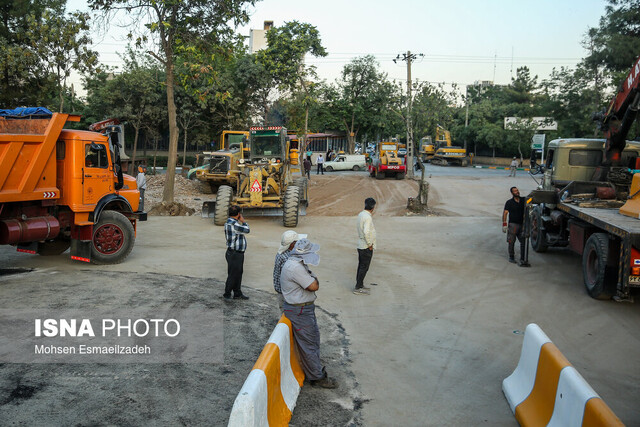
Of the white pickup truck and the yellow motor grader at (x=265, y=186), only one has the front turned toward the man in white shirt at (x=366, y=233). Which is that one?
the yellow motor grader

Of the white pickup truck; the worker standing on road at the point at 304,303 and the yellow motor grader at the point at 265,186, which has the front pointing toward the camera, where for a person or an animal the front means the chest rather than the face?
the yellow motor grader

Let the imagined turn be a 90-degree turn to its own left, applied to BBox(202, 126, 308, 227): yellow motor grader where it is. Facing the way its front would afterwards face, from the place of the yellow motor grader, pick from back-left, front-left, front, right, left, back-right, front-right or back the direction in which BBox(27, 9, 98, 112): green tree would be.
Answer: back-left

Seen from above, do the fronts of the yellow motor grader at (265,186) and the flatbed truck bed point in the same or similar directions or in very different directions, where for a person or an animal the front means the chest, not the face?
very different directions

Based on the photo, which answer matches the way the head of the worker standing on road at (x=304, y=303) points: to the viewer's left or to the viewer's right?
to the viewer's right

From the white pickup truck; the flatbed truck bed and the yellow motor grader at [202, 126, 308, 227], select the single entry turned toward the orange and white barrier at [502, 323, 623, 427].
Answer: the yellow motor grader

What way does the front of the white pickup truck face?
to the viewer's left

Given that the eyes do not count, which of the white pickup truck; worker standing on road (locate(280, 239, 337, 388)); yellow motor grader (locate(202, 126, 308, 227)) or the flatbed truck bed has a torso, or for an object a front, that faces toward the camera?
the yellow motor grader

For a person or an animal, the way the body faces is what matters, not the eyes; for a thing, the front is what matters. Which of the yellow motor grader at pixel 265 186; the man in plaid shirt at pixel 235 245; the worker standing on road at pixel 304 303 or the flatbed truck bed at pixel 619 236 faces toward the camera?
the yellow motor grader

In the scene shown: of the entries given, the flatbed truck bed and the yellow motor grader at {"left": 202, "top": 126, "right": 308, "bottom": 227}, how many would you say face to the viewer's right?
0

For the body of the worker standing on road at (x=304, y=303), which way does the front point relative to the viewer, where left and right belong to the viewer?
facing to the right of the viewer

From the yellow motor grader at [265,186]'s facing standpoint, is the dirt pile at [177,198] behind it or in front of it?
behind

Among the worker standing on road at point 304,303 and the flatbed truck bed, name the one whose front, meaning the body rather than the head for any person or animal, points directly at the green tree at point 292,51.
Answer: the flatbed truck bed

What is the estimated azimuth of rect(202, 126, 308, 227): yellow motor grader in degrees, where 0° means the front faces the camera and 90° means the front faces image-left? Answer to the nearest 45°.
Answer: approximately 0°
